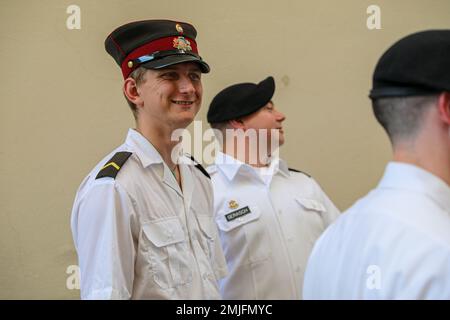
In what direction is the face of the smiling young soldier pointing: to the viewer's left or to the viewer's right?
to the viewer's right

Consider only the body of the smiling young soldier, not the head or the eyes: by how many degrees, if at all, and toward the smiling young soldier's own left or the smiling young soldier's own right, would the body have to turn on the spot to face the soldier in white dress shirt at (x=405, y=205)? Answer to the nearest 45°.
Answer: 0° — they already face them

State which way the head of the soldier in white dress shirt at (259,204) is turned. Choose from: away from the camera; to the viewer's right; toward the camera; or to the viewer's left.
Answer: to the viewer's right

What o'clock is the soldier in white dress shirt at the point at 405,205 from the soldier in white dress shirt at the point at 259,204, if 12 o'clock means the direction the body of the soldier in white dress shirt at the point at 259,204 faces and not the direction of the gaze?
the soldier in white dress shirt at the point at 405,205 is roughly at 1 o'clock from the soldier in white dress shirt at the point at 259,204.

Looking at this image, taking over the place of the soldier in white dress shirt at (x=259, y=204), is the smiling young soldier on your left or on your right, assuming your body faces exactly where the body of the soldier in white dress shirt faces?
on your right

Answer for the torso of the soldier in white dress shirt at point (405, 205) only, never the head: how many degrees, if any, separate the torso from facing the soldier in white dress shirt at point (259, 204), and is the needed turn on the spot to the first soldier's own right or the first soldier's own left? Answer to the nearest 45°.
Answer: approximately 45° to the first soldier's own left

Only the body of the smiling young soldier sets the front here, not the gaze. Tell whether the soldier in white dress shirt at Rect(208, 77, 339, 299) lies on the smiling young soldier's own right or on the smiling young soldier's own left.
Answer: on the smiling young soldier's own left

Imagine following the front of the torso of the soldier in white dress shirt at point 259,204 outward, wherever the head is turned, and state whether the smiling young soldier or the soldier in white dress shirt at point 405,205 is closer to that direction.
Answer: the soldier in white dress shirt

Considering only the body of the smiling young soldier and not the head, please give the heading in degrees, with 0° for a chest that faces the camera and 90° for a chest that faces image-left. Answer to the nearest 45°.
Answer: approximately 315°

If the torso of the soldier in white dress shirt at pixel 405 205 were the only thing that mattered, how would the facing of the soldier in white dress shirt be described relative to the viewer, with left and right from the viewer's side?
facing away from the viewer and to the right of the viewer
